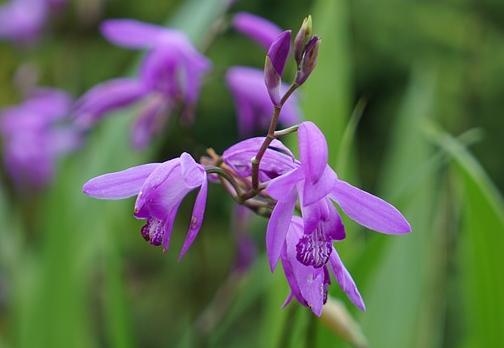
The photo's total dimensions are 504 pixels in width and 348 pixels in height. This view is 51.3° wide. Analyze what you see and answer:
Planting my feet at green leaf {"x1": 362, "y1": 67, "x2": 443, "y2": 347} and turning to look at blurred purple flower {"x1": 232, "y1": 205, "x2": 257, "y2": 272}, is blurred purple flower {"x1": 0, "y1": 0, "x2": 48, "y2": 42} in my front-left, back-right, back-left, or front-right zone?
front-right

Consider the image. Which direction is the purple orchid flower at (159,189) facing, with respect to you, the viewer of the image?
facing to the left of the viewer
